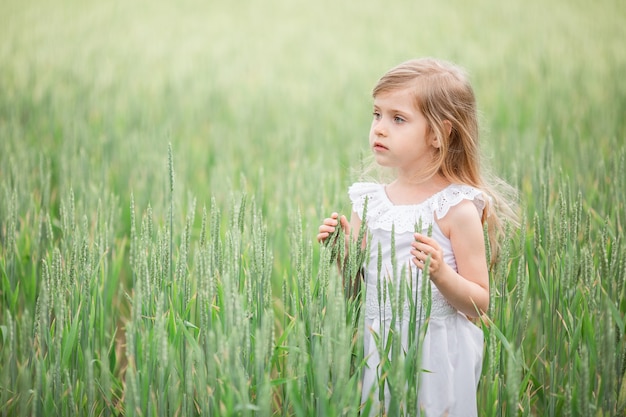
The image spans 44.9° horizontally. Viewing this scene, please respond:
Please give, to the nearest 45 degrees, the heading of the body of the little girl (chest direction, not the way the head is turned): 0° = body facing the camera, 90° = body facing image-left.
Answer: approximately 45°
